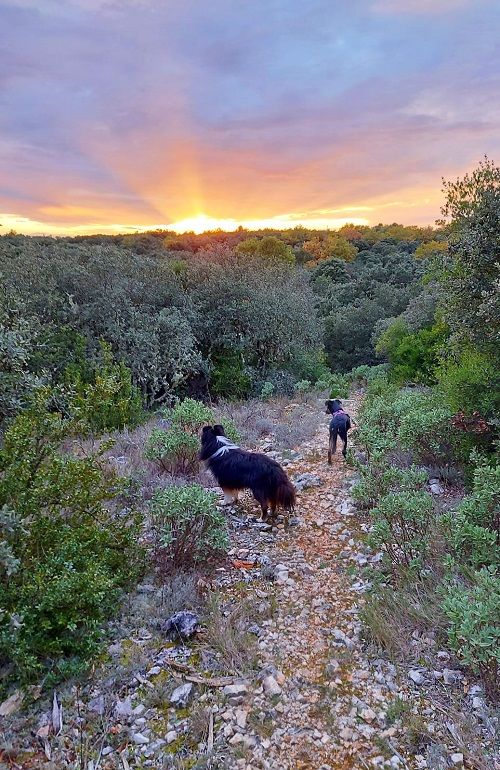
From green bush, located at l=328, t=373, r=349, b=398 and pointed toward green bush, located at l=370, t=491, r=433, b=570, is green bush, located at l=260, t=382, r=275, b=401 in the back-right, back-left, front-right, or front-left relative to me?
front-right

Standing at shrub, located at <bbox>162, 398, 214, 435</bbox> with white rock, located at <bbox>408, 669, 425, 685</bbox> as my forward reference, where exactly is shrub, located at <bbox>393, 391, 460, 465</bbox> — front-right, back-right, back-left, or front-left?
front-left

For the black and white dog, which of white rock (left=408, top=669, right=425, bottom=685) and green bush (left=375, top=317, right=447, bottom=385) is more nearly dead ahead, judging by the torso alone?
the green bush

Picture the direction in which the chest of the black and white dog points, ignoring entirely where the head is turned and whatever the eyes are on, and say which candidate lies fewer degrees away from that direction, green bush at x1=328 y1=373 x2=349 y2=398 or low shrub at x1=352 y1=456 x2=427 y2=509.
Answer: the green bush

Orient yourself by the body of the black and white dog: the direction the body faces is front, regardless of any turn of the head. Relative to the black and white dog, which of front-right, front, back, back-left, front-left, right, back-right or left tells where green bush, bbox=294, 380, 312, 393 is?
front-right

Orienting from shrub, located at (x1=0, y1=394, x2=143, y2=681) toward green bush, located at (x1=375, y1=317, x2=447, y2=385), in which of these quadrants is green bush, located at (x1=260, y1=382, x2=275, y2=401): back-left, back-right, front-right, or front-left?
front-left

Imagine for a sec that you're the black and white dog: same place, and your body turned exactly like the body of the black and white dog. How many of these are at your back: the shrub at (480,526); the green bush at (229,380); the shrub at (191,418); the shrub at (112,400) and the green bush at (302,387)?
1

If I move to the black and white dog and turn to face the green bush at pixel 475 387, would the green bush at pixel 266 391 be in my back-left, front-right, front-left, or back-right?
front-left

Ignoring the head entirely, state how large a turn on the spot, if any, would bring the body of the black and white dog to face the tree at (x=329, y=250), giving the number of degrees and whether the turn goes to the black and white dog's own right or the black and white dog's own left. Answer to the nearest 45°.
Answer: approximately 45° to the black and white dog's own right

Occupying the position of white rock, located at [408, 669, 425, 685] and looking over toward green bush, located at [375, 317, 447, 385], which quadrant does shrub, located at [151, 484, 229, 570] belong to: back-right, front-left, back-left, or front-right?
front-left

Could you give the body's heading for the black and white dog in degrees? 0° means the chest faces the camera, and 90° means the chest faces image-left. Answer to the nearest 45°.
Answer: approximately 135°

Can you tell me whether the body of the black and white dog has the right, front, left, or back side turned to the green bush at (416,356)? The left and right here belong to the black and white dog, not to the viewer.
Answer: right

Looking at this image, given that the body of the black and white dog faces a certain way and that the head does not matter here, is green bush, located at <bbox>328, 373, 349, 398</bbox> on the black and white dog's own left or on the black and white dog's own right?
on the black and white dog's own right

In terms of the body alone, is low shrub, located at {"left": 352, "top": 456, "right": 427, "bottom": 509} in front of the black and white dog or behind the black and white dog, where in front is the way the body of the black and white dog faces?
behind
